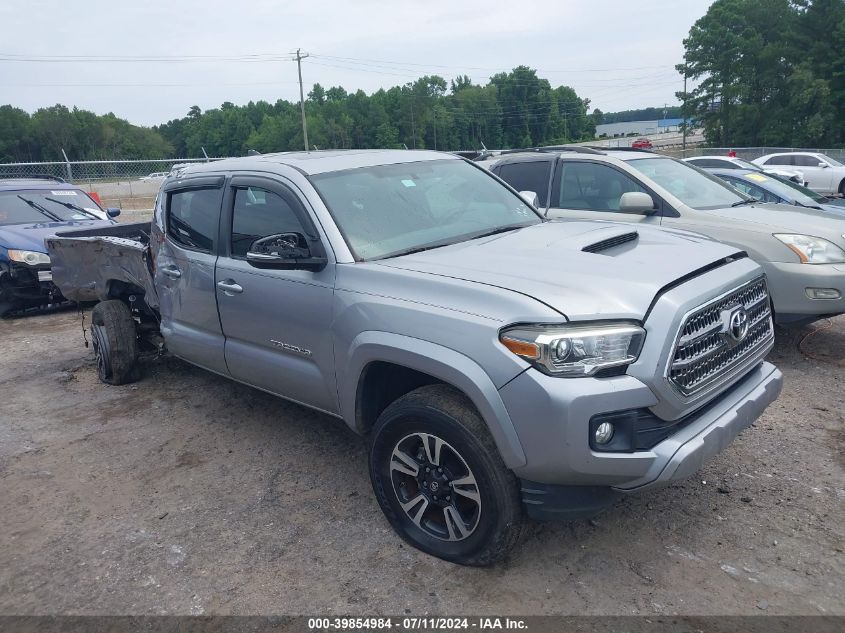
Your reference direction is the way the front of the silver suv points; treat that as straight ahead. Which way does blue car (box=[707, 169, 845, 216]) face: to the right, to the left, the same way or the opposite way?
the same way

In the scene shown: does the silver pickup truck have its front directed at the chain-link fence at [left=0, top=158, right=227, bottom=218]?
no

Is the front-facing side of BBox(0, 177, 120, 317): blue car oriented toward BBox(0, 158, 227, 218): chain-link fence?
no

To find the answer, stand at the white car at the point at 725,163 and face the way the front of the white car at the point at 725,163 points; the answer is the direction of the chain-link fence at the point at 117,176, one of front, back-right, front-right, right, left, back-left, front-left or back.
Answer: back

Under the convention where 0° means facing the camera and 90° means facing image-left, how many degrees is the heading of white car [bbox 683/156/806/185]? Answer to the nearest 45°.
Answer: approximately 270°

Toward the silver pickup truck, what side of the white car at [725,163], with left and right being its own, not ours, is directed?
right

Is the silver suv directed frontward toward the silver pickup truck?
no

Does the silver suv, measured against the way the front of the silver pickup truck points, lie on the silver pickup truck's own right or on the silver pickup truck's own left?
on the silver pickup truck's own left

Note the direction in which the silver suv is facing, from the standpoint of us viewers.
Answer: facing the viewer and to the right of the viewer

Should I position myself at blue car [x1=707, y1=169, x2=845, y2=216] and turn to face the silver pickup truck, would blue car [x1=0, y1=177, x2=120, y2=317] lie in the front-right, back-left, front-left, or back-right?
front-right

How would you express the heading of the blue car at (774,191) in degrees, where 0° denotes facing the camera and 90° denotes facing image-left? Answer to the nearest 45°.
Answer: approximately 315°

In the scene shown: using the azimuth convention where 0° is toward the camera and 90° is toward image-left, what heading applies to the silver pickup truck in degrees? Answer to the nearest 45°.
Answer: approximately 315°

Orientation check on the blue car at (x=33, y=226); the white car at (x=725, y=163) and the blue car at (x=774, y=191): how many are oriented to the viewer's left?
0
